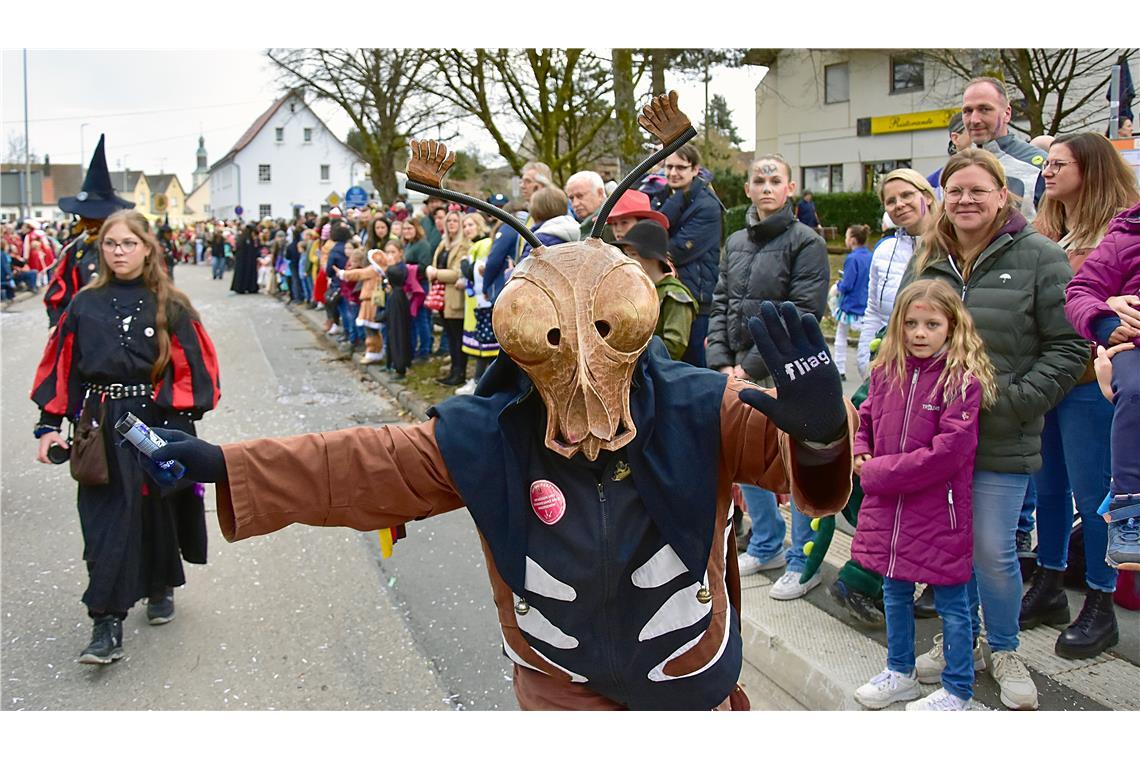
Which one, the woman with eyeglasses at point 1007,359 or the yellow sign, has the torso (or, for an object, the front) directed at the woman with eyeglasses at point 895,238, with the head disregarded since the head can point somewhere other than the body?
the yellow sign

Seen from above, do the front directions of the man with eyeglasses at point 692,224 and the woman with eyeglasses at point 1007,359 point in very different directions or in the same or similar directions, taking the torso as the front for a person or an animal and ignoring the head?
same or similar directions

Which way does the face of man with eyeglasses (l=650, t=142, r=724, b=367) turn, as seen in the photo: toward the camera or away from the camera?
toward the camera

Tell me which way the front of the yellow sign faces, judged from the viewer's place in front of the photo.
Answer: facing the viewer

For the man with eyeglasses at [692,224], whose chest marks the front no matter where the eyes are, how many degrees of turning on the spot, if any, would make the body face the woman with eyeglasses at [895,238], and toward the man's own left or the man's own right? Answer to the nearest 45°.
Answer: approximately 90° to the man's own left

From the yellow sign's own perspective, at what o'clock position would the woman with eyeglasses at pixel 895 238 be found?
The woman with eyeglasses is roughly at 12 o'clock from the yellow sign.

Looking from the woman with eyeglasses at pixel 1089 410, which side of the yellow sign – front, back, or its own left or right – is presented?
front

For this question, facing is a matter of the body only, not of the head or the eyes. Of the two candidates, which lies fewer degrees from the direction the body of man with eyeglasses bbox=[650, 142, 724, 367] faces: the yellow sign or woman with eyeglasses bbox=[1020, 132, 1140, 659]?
the woman with eyeglasses

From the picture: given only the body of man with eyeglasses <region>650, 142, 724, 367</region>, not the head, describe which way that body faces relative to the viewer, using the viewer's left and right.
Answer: facing the viewer and to the left of the viewer

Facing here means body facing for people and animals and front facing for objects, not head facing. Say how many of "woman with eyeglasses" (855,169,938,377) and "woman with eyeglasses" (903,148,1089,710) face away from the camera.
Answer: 0

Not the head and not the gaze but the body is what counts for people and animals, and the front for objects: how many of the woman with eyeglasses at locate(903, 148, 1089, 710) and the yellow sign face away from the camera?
0

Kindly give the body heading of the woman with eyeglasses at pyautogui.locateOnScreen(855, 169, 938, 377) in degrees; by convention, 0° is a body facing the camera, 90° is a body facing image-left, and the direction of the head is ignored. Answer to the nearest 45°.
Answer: approximately 45°

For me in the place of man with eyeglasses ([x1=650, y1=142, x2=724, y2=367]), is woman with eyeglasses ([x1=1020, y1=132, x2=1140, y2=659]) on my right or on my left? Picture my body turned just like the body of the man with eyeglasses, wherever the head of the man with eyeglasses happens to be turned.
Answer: on my left

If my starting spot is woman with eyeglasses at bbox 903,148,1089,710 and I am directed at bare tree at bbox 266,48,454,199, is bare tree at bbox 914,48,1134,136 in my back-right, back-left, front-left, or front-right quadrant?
front-right

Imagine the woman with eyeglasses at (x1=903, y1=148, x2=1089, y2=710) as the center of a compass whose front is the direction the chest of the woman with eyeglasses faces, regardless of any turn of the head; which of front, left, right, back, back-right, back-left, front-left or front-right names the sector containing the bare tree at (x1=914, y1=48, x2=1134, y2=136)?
back-right
